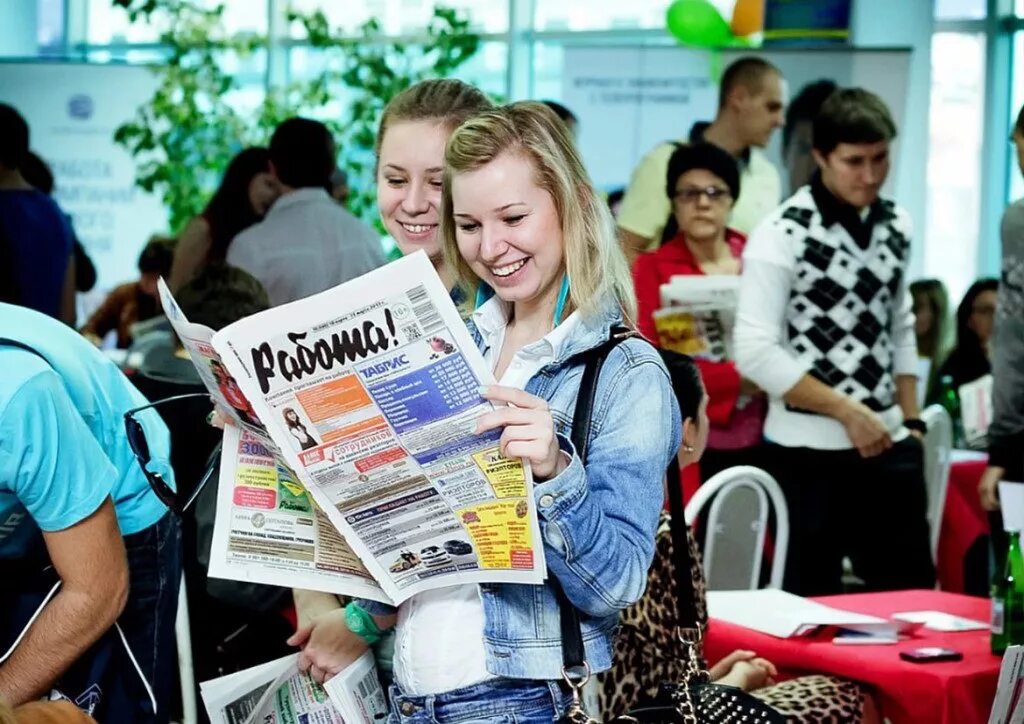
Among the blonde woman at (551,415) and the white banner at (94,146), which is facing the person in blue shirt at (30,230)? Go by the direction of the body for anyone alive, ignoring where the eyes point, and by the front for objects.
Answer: the white banner

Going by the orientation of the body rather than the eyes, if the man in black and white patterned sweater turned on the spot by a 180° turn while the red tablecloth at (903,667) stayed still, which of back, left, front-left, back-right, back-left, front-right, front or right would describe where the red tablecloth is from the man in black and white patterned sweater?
back-left

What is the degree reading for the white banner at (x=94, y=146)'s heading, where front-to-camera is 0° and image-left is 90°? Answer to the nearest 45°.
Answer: approximately 0°

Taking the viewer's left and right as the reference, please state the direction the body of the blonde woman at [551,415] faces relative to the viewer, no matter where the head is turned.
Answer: facing the viewer and to the left of the viewer

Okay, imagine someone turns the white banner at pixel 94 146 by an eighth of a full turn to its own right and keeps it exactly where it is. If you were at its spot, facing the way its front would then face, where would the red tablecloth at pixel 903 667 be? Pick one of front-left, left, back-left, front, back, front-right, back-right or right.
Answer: front-left

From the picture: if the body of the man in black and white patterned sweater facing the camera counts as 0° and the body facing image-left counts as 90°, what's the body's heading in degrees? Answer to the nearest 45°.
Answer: approximately 315°

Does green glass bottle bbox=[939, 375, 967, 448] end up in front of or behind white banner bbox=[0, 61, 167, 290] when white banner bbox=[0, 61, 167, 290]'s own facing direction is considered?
in front

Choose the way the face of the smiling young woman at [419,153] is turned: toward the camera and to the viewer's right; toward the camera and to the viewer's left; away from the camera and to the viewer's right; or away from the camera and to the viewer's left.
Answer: toward the camera and to the viewer's left
